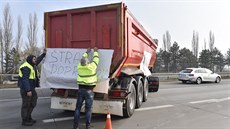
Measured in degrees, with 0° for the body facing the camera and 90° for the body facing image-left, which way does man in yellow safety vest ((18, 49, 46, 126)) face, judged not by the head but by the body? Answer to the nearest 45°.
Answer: approximately 270°

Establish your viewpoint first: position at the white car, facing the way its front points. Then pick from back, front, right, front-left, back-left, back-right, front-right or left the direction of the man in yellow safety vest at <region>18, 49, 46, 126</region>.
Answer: back-right

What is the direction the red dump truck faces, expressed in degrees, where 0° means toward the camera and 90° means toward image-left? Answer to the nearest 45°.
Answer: approximately 225°

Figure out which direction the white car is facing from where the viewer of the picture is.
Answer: facing away from the viewer and to the right of the viewer

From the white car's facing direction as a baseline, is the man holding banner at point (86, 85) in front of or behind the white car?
behind

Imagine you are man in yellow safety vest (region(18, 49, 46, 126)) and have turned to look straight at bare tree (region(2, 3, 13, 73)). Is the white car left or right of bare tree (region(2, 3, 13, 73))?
right

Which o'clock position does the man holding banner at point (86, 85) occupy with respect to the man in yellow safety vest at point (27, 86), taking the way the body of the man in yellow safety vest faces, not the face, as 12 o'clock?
The man holding banner is roughly at 1 o'clock from the man in yellow safety vest.

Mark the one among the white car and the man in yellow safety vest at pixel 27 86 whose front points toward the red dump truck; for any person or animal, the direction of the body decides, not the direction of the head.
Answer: the man in yellow safety vest
